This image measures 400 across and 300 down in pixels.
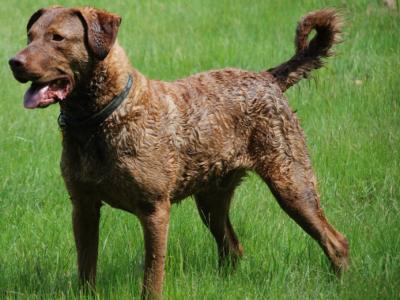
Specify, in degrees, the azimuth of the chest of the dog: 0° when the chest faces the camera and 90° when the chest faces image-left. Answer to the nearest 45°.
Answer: approximately 45°
